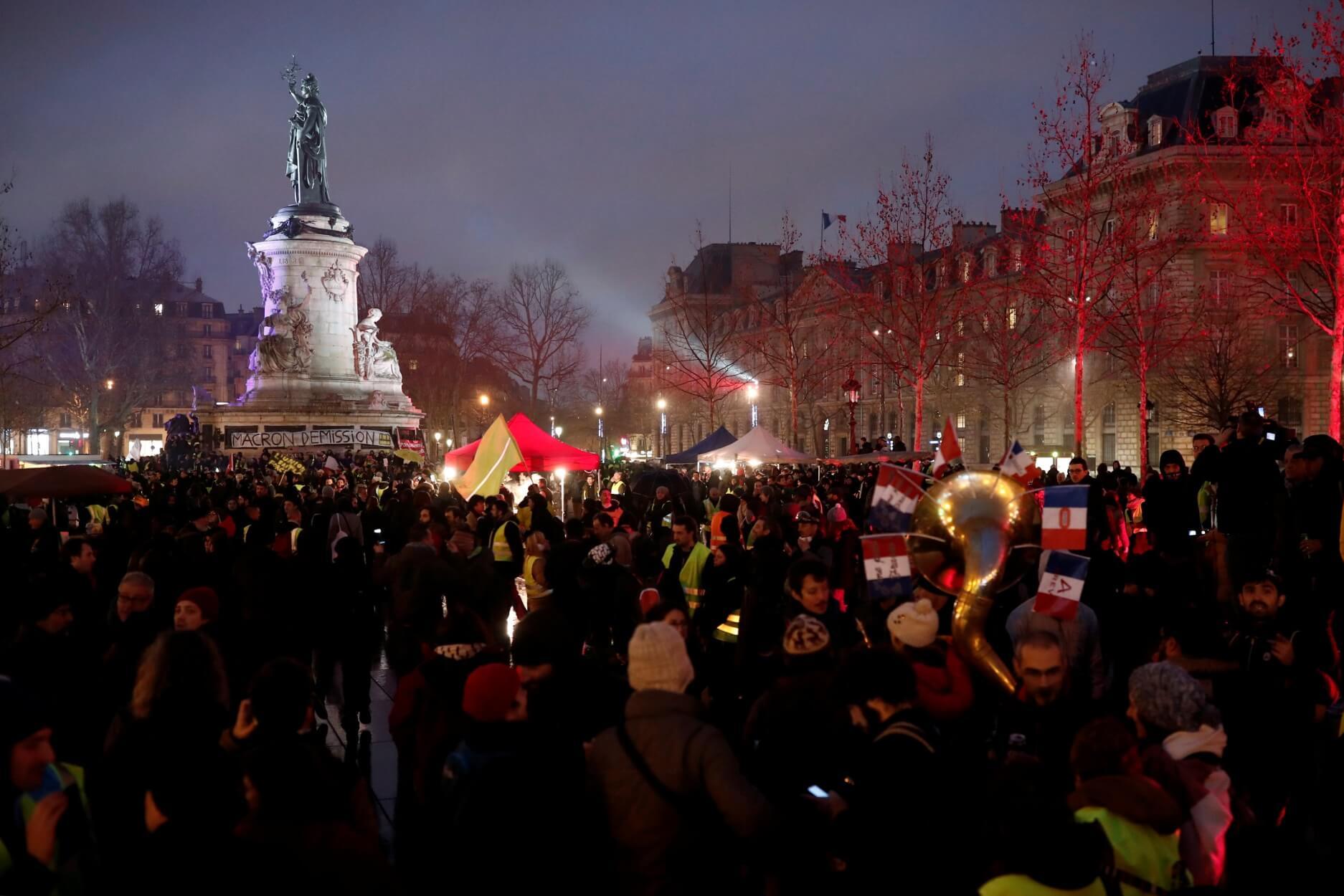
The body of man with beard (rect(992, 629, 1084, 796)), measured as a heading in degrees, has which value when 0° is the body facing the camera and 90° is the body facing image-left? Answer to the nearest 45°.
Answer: approximately 0°

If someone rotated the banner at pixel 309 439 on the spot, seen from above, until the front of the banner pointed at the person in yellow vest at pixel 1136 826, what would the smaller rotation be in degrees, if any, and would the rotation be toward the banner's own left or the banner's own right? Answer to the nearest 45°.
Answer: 0° — it already faces them

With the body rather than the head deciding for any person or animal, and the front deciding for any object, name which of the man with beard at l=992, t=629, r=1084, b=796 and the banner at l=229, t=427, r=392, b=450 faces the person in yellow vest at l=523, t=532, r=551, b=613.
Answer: the banner

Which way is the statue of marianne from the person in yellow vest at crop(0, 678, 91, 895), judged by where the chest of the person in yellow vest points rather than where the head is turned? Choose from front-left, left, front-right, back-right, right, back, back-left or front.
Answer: back-left

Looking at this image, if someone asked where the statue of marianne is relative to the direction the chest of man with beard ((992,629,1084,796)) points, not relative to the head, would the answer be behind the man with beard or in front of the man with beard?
behind

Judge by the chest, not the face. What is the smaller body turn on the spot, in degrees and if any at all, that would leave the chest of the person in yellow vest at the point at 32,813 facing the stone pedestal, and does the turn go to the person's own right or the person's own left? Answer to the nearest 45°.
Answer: approximately 135° to the person's own left

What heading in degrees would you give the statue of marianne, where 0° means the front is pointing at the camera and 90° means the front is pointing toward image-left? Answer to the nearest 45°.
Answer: approximately 90°

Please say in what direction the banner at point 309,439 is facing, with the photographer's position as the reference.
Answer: facing the viewer

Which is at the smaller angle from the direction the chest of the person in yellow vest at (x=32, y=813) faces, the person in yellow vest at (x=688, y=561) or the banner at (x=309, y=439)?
the person in yellow vest

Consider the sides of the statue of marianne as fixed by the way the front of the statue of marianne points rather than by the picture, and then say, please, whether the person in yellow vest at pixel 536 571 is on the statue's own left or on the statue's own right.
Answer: on the statue's own left

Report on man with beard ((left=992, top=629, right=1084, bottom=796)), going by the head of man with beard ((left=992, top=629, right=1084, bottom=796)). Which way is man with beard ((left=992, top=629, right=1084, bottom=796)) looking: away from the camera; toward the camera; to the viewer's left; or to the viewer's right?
toward the camera

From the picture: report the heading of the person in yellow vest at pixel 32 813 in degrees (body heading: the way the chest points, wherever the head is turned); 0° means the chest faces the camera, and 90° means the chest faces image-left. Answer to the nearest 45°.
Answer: approximately 315°

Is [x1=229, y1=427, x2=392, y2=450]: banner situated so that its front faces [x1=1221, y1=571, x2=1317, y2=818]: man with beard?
yes
